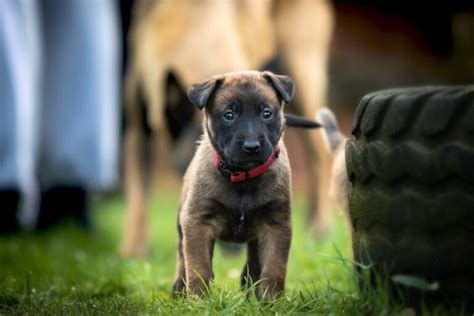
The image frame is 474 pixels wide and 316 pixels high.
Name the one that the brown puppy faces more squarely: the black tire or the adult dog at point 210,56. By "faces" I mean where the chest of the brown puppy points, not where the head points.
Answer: the black tire

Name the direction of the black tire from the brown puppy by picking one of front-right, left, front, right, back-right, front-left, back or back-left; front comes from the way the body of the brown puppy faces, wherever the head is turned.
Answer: front-left

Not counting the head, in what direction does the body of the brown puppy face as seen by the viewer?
toward the camera

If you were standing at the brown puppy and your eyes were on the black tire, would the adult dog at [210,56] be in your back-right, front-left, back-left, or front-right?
back-left

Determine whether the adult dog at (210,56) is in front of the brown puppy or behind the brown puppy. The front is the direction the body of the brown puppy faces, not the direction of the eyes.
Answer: behind
